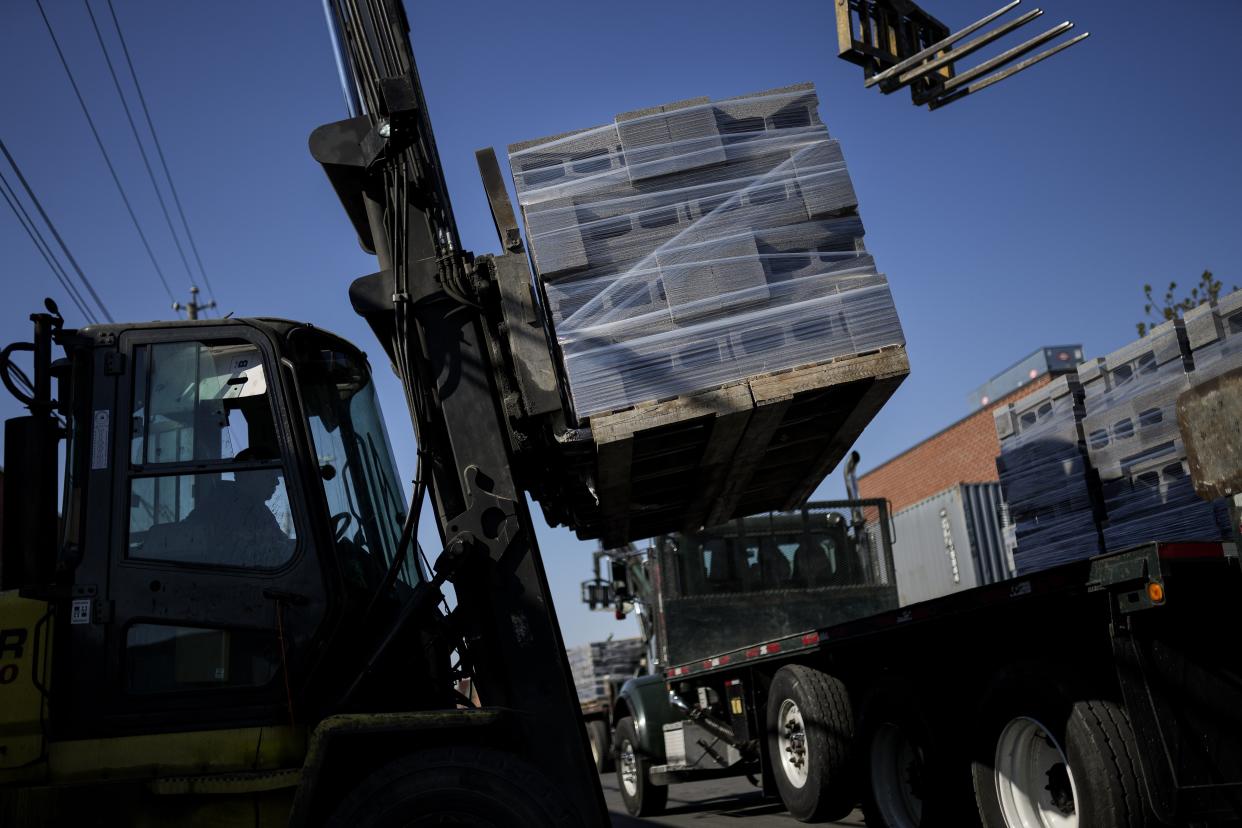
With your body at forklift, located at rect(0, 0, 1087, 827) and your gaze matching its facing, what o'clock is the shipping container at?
The shipping container is roughly at 10 o'clock from the forklift.

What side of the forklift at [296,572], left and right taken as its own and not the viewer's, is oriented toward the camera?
right

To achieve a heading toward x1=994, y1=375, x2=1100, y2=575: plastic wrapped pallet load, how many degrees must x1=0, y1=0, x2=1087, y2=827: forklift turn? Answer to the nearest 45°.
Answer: approximately 45° to its left
